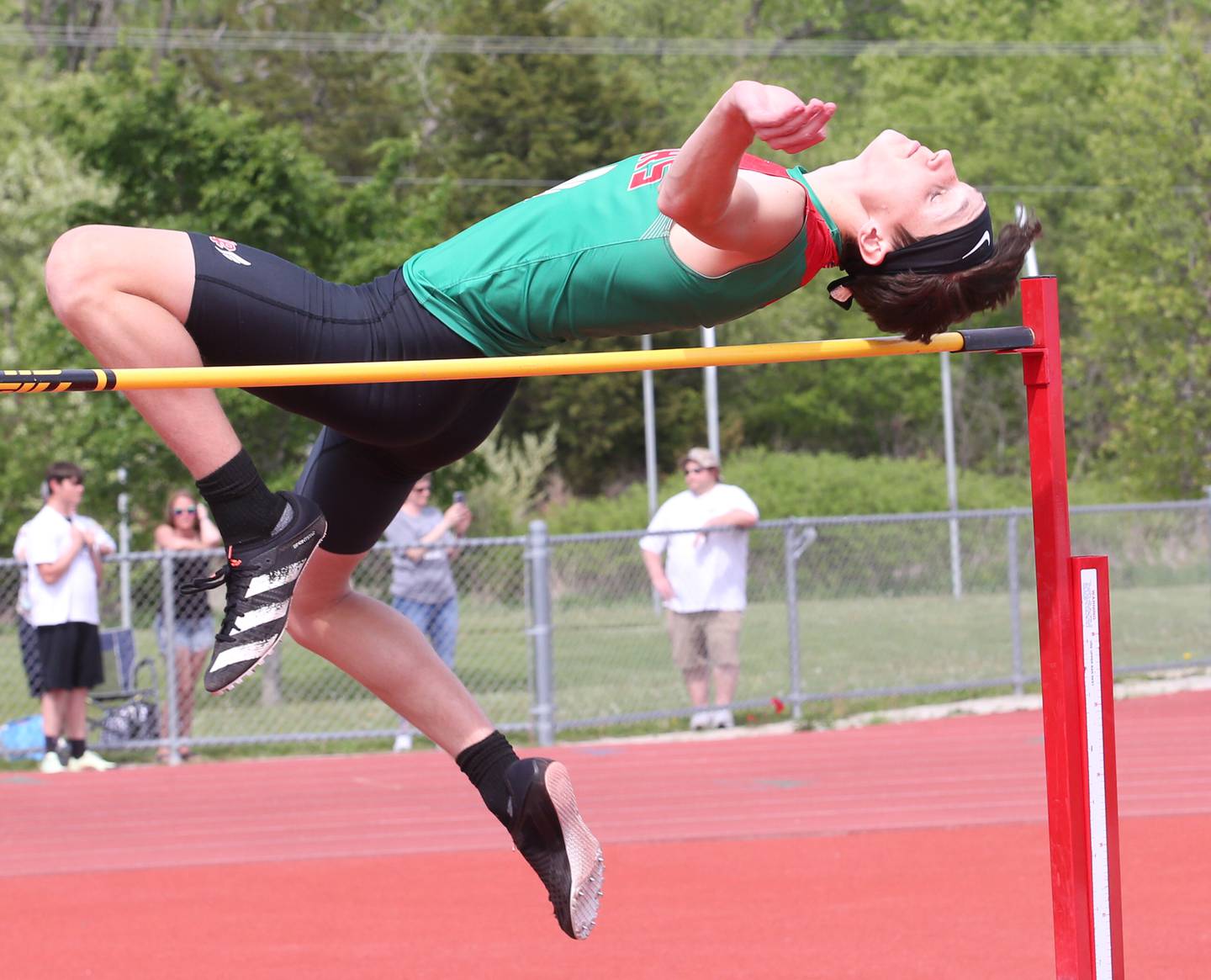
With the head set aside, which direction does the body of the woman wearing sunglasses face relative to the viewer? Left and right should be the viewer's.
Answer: facing the viewer

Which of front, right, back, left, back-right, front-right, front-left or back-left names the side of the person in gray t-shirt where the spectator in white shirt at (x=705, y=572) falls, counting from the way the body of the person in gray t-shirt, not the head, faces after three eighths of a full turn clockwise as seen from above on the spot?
back

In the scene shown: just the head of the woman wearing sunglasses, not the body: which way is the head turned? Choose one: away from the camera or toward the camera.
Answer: toward the camera

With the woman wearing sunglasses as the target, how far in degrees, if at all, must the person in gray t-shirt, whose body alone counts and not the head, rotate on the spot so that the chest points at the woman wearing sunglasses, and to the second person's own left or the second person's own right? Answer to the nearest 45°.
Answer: approximately 135° to the second person's own right

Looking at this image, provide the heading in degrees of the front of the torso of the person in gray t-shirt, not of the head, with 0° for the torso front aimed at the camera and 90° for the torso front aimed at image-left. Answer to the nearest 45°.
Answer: approximately 315°

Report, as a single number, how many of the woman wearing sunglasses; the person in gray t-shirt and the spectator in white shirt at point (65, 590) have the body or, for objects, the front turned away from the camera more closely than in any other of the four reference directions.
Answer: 0

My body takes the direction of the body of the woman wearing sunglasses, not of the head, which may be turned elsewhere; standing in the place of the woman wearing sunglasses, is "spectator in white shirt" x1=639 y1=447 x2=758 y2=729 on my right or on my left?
on my left

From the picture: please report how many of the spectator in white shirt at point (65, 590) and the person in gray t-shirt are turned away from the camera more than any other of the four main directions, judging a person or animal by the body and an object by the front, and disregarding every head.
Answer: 0

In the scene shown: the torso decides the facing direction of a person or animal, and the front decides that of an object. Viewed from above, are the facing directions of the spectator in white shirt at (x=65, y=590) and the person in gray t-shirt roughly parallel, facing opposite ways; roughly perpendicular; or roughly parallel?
roughly parallel

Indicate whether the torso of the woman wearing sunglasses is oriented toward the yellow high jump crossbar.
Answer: yes

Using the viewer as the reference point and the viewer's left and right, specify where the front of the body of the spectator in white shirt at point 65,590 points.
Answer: facing the viewer and to the right of the viewer

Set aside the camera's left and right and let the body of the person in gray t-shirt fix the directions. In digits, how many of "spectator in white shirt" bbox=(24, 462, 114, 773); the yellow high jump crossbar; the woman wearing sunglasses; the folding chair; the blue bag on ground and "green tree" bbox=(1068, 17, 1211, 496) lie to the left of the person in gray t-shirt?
1

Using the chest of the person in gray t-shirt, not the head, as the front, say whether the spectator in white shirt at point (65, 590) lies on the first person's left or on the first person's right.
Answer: on the first person's right

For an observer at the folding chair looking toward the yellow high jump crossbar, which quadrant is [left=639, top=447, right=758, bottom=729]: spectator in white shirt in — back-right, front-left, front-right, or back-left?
front-left
